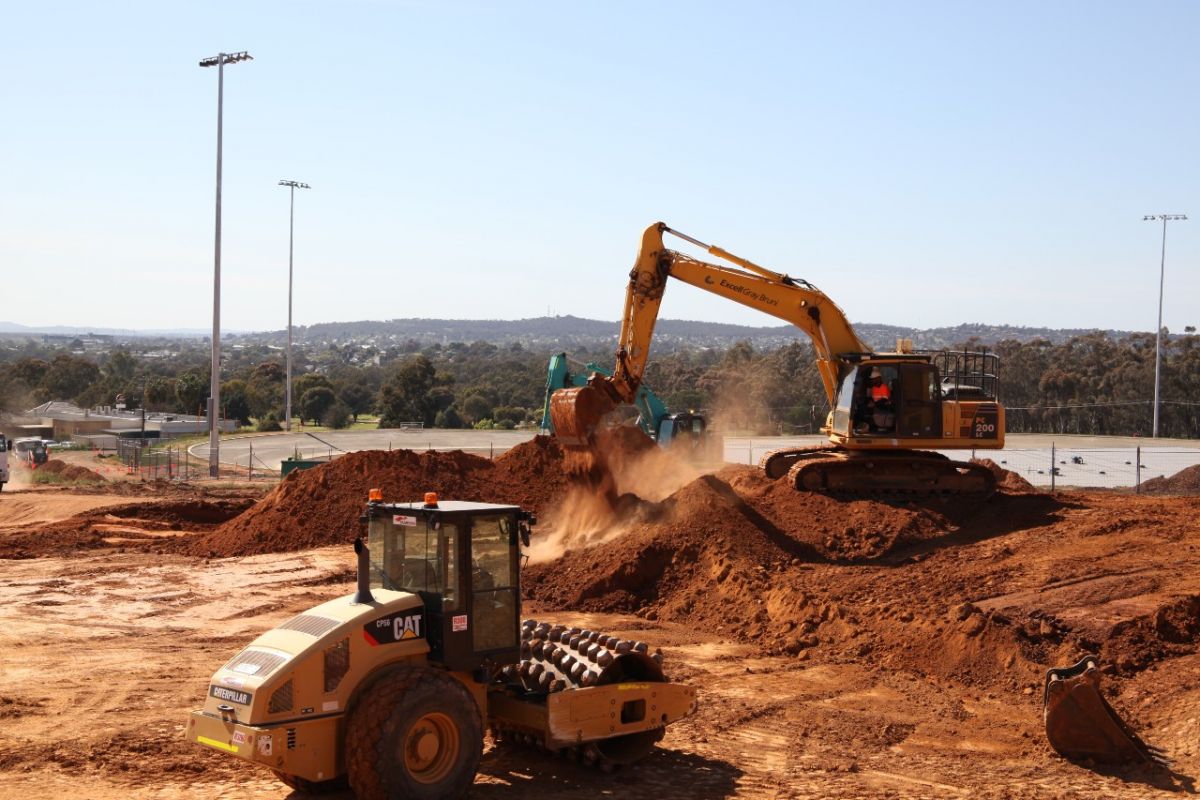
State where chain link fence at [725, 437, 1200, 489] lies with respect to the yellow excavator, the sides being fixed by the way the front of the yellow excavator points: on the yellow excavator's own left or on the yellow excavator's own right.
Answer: on the yellow excavator's own right

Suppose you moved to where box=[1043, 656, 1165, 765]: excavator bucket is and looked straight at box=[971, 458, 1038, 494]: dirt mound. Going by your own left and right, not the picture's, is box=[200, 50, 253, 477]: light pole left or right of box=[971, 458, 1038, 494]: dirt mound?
left

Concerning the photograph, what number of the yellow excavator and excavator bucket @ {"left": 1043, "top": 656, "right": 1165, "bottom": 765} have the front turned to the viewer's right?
1

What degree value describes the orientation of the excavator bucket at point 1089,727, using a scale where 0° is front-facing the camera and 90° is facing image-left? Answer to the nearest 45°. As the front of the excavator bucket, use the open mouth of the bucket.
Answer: approximately 270°

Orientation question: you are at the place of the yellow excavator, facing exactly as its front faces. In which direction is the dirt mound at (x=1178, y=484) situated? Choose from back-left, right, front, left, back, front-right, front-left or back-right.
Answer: back-right

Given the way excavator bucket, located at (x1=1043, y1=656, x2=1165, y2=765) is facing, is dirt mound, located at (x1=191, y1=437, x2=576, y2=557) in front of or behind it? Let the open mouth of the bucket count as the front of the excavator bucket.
behind

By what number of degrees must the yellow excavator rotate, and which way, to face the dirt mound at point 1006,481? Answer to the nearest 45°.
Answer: approximately 135° to its right

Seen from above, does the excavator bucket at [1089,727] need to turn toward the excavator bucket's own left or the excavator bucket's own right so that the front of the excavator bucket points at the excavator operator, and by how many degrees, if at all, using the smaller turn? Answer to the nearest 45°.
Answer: approximately 90° to the excavator bucket's own left

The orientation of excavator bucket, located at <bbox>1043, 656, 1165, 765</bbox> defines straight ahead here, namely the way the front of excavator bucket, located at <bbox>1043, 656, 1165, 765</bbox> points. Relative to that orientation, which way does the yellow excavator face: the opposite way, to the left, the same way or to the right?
the opposite way

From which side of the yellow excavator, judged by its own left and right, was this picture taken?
left
